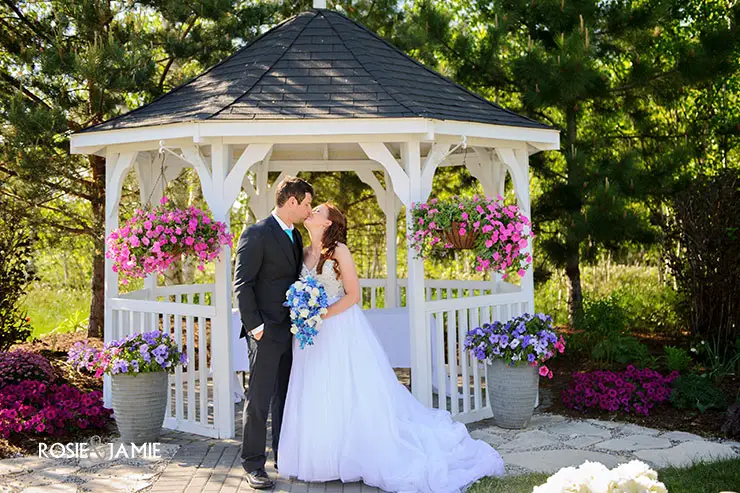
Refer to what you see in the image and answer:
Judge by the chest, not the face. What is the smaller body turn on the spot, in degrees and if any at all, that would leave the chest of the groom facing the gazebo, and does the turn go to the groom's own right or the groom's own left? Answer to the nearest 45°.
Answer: approximately 135° to the groom's own left

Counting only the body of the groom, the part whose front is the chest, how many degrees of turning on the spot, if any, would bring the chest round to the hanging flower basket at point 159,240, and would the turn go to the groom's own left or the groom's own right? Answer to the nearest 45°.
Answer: approximately 180°

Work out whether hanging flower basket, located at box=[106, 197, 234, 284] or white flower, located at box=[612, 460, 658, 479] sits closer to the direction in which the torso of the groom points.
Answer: the white flower

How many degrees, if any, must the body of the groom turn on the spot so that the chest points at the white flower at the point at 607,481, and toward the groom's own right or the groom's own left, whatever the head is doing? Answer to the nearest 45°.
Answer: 0° — they already face it

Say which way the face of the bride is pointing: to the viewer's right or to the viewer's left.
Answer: to the viewer's left

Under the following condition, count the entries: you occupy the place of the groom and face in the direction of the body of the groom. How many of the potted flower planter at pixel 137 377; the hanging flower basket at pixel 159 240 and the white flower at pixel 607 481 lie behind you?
2

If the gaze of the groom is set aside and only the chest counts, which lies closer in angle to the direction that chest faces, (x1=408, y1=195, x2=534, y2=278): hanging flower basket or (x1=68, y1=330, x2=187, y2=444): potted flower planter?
the hanging flower basket

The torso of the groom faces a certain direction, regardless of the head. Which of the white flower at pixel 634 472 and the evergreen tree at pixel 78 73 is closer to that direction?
the white flower

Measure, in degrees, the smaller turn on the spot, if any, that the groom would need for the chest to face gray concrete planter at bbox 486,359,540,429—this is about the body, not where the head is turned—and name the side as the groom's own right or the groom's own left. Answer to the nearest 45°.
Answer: approximately 90° to the groom's own left

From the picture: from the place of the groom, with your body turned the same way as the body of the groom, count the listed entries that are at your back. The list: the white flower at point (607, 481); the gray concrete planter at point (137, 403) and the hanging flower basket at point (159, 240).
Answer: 2

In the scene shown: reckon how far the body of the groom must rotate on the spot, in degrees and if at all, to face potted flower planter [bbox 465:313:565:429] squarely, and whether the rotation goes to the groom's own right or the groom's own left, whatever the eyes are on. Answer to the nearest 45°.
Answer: approximately 90° to the groom's own left

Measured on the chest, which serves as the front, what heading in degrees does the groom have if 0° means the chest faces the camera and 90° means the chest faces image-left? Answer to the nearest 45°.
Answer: approximately 315°

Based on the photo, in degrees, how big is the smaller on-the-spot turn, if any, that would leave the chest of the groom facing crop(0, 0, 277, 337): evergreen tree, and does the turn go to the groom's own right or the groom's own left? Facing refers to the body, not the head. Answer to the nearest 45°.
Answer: approximately 180°

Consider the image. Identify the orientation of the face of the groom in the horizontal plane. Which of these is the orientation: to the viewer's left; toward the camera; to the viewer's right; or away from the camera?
to the viewer's right

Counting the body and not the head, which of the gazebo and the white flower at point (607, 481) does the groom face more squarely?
the white flower
